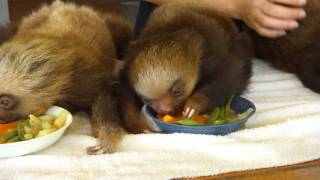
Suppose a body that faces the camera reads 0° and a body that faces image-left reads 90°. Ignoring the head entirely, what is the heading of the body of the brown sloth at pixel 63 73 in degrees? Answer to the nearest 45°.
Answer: approximately 45°

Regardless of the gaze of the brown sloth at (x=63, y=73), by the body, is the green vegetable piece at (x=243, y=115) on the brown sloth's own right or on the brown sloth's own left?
on the brown sloth's own left

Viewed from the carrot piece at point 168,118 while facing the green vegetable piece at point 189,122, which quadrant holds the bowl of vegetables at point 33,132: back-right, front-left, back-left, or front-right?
back-right
